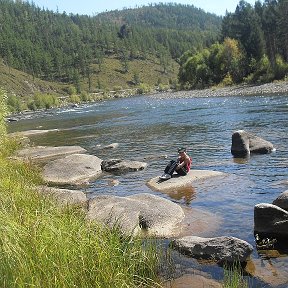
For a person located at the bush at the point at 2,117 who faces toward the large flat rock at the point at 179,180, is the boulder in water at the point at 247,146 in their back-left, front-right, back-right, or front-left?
front-left

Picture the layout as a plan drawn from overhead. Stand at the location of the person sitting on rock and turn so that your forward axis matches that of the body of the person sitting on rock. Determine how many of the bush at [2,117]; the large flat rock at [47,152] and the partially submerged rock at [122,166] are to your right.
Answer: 3

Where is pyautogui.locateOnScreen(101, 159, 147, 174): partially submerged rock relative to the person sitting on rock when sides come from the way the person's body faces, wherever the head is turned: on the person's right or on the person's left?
on the person's right

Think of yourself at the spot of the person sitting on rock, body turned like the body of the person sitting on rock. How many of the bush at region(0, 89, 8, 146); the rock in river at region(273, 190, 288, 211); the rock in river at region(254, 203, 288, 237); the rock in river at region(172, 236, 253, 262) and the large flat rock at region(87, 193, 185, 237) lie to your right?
1

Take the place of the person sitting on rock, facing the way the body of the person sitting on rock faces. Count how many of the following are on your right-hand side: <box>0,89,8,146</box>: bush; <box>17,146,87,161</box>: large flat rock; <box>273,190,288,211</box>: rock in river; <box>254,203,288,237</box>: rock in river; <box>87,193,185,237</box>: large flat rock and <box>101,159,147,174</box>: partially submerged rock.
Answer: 3

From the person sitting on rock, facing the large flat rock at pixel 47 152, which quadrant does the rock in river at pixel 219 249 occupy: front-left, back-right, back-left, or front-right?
back-left

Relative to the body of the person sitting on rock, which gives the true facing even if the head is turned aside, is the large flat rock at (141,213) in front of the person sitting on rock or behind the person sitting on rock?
in front

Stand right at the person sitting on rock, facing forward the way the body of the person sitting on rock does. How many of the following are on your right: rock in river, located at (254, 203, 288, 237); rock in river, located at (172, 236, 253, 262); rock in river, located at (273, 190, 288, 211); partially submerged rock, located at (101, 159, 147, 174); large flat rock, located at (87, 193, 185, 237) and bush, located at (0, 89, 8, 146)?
2

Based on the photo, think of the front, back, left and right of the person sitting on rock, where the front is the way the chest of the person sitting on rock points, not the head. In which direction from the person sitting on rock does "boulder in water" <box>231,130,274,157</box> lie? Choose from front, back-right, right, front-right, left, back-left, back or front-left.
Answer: back

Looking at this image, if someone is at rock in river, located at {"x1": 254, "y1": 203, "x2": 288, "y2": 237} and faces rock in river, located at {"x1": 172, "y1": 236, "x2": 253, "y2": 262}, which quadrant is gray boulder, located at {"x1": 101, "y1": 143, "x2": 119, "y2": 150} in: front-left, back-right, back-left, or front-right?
back-right

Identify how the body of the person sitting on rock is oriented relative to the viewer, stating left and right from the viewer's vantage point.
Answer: facing the viewer and to the left of the viewer

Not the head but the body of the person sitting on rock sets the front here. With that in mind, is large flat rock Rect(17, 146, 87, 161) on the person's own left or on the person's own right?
on the person's own right

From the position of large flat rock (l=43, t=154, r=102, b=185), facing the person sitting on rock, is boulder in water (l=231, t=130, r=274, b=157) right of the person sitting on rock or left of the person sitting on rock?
left

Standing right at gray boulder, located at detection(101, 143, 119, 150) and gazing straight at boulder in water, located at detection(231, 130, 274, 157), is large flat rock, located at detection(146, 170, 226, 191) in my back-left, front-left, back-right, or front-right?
front-right

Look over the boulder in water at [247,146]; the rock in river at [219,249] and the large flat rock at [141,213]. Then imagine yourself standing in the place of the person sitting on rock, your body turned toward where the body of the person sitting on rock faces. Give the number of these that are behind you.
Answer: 1

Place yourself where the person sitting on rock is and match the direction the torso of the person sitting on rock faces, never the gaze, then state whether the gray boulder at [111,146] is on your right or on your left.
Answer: on your right

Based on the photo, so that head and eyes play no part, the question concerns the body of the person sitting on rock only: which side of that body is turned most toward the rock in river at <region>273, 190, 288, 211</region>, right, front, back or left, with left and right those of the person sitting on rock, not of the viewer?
left

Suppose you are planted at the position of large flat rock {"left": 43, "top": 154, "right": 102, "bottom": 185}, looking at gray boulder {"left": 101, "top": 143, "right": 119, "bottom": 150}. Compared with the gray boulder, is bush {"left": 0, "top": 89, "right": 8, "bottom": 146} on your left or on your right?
left
